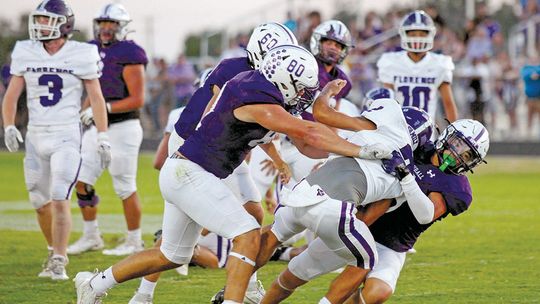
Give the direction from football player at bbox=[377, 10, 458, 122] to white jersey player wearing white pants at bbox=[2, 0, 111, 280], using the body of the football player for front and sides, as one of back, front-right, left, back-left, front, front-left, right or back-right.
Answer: front-right

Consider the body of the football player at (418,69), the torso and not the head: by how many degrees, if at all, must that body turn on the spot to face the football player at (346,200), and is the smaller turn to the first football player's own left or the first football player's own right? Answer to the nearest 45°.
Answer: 0° — they already face them

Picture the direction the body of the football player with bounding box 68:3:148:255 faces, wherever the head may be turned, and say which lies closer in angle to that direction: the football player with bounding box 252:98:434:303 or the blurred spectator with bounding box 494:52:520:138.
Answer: the football player

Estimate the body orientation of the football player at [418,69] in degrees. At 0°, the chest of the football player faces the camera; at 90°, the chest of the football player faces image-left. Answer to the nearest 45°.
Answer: approximately 0°

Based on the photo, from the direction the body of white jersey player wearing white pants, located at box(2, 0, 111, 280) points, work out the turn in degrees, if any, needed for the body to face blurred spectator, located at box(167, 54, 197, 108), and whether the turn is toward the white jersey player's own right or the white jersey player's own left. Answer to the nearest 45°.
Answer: approximately 180°

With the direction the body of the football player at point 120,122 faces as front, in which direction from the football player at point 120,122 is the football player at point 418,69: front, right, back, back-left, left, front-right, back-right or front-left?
back-left

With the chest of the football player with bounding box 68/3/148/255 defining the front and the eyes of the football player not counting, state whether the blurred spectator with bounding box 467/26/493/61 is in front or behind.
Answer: behind

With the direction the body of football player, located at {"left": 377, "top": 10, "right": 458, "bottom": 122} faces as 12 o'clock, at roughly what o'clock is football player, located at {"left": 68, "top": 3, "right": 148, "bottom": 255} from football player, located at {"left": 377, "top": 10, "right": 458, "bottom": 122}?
football player, located at {"left": 68, "top": 3, "right": 148, "bottom": 255} is roughly at 2 o'clock from football player, located at {"left": 377, "top": 10, "right": 458, "bottom": 122}.
